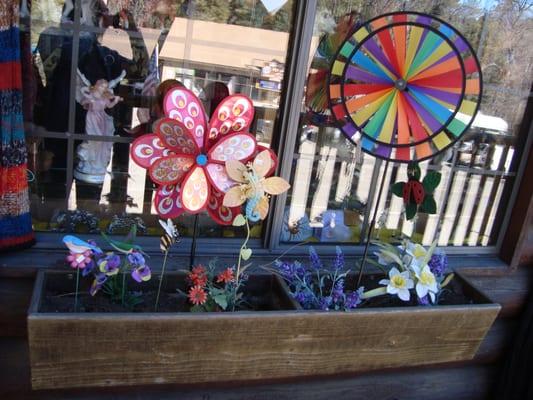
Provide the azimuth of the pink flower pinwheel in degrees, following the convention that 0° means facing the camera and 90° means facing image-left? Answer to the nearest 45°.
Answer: approximately 0°

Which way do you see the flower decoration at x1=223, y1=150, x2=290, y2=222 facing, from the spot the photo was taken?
facing the viewer

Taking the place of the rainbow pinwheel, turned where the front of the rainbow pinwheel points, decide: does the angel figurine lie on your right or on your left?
on your right

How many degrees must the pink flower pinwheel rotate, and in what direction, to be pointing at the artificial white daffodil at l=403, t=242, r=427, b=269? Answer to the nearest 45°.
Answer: approximately 90° to its left

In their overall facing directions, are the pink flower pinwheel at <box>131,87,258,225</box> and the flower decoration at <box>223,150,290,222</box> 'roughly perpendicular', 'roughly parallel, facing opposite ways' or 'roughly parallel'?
roughly parallel

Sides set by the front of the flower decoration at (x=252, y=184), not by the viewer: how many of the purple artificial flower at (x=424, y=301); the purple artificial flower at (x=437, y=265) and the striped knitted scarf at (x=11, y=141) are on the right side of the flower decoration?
1

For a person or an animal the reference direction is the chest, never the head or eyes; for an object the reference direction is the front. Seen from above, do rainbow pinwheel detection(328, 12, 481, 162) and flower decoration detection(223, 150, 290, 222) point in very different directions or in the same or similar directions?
same or similar directions

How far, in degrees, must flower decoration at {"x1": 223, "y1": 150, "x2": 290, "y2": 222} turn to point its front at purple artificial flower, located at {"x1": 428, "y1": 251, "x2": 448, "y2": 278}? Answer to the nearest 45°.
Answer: approximately 90° to its left

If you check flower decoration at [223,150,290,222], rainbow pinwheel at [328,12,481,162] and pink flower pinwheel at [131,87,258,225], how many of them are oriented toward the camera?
3

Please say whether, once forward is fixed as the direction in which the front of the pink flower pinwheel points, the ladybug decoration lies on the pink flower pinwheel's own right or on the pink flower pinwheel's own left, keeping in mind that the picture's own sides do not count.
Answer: on the pink flower pinwheel's own left

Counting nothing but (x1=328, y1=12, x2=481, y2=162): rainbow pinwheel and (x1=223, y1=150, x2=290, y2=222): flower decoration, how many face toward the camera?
2

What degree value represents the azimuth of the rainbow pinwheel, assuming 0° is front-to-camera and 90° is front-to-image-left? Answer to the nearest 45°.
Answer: approximately 0°

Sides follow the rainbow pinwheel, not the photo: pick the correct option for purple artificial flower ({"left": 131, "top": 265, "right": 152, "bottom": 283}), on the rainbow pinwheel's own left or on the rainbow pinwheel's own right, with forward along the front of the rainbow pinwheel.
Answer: on the rainbow pinwheel's own right
